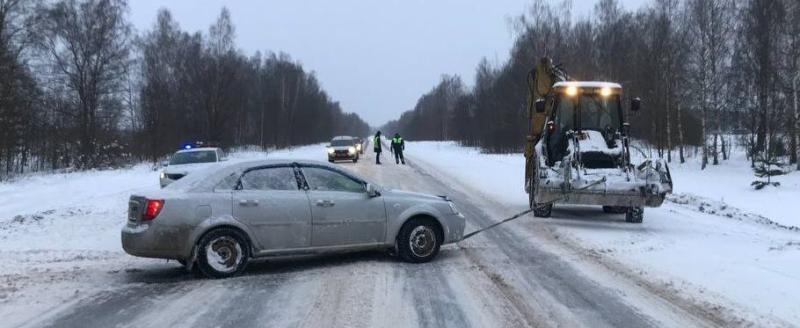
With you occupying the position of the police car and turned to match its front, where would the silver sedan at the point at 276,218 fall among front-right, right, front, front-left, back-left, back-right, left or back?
front-left

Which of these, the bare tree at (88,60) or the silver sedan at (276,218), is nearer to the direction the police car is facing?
the silver sedan

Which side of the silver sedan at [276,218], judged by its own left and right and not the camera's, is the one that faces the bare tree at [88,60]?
left

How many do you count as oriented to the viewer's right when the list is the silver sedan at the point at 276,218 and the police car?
1

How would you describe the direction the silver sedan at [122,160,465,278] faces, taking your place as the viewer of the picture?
facing to the right of the viewer

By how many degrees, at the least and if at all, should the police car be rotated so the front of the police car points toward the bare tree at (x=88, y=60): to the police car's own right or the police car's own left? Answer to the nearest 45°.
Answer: approximately 135° to the police car's own right

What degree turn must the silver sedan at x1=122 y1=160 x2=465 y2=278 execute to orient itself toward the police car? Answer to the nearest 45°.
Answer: approximately 90° to its left

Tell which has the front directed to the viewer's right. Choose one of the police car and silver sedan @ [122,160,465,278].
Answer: the silver sedan
